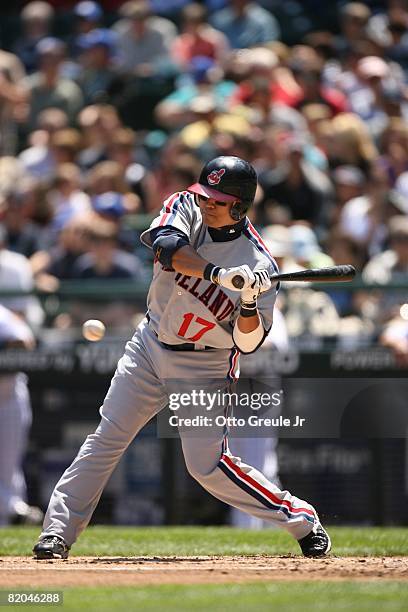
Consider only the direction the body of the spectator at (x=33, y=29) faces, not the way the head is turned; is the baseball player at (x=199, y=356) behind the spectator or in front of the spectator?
in front

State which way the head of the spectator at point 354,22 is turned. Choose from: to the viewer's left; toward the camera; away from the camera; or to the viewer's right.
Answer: toward the camera

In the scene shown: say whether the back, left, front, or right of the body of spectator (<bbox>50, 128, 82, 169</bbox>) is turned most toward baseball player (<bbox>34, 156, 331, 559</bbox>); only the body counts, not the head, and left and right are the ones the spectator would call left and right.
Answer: front

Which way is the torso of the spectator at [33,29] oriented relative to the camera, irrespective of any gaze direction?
toward the camera

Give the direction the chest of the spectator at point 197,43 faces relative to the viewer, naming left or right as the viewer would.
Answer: facing the viewer

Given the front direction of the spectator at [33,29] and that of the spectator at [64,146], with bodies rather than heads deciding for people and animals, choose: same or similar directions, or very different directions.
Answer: same or similar directions

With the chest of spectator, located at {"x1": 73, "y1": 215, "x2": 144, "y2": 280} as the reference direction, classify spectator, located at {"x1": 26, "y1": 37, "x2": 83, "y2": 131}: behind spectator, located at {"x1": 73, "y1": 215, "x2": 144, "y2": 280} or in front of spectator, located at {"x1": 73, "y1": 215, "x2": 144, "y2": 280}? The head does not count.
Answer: behind

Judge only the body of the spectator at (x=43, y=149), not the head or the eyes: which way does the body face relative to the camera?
toward the camera

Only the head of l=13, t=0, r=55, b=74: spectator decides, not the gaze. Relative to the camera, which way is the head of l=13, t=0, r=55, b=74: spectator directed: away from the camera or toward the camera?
toward the camera
